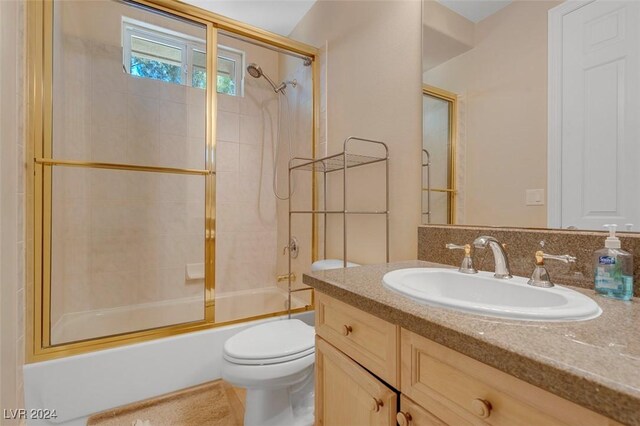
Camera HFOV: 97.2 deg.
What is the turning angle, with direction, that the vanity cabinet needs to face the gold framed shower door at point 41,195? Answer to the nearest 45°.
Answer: approximately 45° to its right

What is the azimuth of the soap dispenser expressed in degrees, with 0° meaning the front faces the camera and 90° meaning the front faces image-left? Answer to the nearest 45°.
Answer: approximately 45°

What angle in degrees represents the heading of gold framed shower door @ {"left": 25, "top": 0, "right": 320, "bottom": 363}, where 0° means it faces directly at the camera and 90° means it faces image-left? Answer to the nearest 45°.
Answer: approximately 315°

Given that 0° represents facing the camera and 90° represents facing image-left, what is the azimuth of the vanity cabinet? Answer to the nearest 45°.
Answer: approximately 45°

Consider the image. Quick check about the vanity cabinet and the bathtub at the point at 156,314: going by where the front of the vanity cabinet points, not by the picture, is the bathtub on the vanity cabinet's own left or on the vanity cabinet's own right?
on the vanity cabinet's own right
